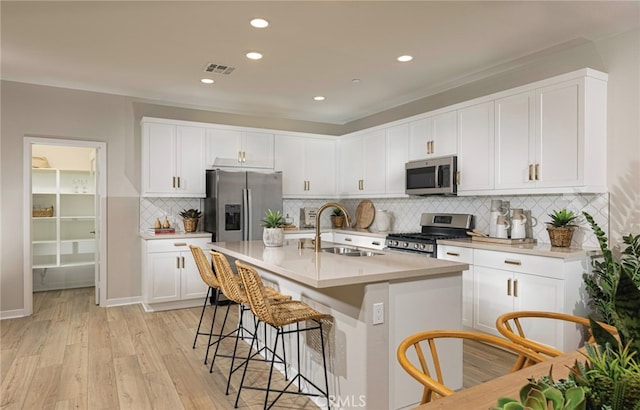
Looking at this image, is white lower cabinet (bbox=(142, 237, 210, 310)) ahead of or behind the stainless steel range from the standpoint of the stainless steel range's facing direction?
ahead

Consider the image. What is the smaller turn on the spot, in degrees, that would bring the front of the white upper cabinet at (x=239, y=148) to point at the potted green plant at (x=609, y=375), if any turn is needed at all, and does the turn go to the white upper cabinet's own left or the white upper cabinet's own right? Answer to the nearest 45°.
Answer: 0° — it already faces it

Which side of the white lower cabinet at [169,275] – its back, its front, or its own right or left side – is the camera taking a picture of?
front

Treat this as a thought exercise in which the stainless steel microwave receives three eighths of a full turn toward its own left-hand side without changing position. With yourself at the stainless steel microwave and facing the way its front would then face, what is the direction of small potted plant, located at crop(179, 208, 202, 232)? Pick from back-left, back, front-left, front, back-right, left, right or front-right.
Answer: back

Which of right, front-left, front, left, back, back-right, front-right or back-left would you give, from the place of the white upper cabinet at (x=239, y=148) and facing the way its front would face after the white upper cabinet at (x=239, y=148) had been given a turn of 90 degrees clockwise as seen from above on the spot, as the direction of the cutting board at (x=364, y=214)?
back

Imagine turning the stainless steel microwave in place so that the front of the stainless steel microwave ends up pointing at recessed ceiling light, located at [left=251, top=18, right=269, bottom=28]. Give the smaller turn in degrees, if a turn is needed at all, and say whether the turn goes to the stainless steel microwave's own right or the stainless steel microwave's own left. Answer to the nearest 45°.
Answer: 0° — it already faces it

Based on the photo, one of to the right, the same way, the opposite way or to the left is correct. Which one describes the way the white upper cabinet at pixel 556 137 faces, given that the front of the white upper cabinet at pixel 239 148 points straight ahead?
to the right

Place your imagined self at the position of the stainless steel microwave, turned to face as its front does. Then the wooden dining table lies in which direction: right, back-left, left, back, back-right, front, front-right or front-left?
front-left

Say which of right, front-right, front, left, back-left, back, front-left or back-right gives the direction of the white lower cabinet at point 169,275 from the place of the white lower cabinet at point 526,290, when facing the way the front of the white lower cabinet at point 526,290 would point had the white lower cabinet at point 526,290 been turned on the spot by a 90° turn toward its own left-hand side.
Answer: back-right

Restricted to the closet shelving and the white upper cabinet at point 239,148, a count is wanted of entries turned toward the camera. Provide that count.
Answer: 2

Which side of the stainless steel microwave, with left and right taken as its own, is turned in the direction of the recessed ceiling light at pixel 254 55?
front

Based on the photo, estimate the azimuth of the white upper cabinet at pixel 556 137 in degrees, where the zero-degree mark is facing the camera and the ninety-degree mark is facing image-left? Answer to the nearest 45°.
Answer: approximately 45°

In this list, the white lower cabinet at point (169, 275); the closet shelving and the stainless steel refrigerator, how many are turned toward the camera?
3

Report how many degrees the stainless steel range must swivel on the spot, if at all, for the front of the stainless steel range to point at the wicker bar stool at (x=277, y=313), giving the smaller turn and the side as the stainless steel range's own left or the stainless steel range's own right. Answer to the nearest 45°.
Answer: approximately 45° to the stainless steel range's own left

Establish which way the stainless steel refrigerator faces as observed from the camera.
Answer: facing the viewer
